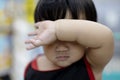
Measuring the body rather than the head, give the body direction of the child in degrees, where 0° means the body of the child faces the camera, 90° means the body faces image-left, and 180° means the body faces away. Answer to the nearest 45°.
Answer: approximately 0°
